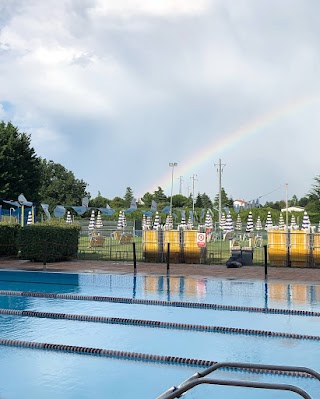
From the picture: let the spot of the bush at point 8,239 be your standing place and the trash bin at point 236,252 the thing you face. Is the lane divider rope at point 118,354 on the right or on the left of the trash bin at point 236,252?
right

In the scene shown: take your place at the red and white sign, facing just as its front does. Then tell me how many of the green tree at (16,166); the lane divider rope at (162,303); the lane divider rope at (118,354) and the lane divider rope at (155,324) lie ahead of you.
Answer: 3

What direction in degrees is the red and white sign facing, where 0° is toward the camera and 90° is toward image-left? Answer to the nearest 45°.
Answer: approximately 0°

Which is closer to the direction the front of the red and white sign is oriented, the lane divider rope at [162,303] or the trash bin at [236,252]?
the lane divider rope

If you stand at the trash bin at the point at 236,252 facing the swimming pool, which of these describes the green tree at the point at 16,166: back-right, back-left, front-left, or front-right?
back-right

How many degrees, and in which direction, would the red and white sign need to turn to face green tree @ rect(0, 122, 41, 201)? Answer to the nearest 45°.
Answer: approximately 135° to its right

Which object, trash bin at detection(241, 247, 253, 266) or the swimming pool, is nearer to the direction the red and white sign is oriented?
the swimming pool

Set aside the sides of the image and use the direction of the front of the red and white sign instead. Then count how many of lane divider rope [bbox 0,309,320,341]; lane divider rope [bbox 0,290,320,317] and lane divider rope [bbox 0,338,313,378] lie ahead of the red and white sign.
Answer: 3

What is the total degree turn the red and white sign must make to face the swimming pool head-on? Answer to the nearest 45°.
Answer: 0° — it already faces it

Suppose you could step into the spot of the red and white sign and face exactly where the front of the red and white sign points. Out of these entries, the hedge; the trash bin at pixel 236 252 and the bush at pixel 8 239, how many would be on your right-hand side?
2

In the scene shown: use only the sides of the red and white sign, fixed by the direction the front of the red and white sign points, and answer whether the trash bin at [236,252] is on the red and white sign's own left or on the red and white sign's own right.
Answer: on the red and white sign's own left

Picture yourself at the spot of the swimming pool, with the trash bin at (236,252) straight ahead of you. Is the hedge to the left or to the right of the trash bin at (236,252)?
left

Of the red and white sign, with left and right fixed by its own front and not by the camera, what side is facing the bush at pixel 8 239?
right

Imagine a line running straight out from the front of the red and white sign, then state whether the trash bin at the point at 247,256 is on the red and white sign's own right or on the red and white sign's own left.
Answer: on the red and white sign's own left
